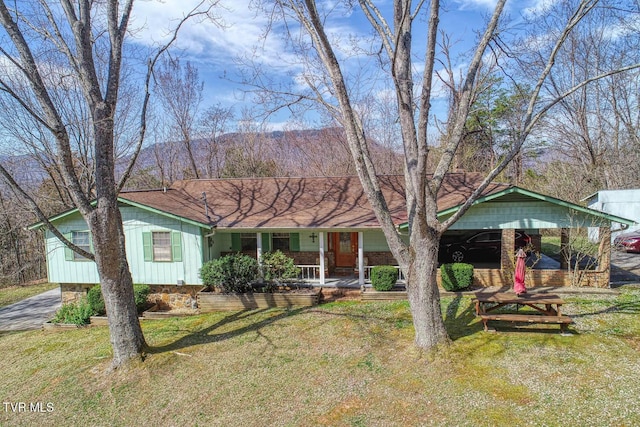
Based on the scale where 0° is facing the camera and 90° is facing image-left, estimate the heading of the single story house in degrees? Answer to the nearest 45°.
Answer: approximately 0°

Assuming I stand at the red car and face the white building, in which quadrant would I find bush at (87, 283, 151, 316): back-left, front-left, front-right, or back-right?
back-left

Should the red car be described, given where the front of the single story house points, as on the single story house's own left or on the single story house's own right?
on the single story house's own left

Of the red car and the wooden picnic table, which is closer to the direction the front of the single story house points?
the wooden picnic table

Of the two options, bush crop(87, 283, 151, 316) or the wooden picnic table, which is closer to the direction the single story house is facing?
the wooden picnic table

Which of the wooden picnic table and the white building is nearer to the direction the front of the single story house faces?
the wooden picnic table

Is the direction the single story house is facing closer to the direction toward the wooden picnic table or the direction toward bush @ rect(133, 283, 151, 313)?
the wooden picnic table
